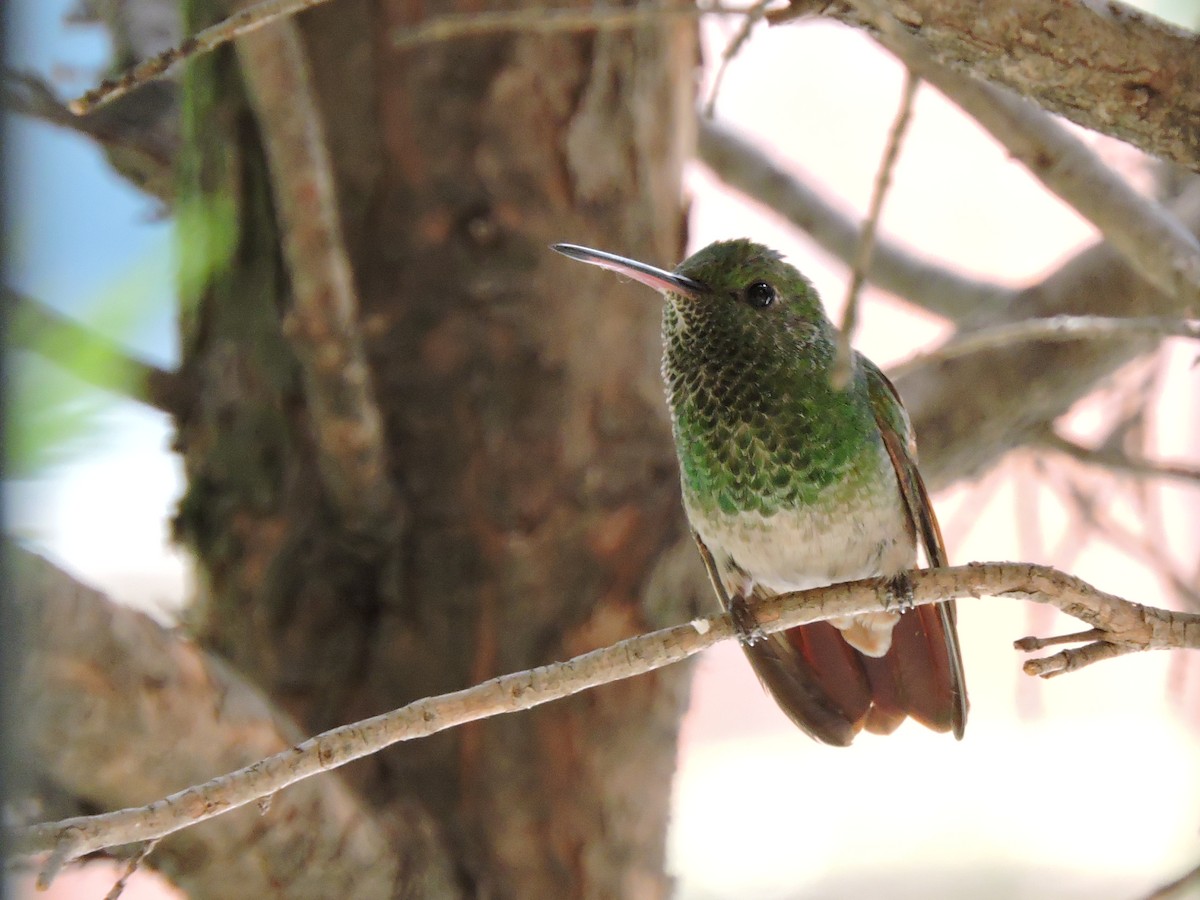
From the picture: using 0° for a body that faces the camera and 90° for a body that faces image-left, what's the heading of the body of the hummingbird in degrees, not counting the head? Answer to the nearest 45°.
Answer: approximately 45°

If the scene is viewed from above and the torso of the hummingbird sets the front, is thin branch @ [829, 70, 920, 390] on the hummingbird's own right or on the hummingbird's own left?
on the hummingbird's own left

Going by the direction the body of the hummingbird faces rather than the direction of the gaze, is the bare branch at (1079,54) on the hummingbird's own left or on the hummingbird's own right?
on the hummingbird's own left

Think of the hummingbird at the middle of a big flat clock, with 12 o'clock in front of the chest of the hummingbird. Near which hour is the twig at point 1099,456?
The twig is roughly at 6 o'clock from the hummingbird.
